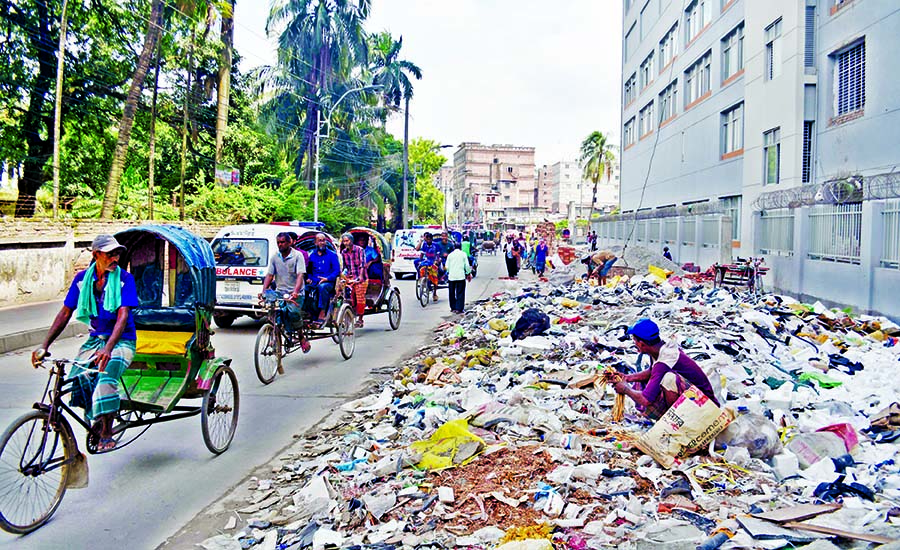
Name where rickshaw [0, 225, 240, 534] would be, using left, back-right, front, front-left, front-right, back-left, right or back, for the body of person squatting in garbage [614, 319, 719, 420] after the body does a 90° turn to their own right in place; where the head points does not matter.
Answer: left

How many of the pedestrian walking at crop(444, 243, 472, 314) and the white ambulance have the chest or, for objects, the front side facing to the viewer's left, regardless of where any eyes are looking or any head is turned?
0

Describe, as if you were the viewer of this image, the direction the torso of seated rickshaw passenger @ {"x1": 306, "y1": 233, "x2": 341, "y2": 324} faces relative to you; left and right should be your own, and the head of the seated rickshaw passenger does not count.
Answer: facing the viewer and to the left of the viewer

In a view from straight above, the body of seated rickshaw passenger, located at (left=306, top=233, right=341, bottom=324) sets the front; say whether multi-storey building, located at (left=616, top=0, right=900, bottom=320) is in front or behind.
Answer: behind

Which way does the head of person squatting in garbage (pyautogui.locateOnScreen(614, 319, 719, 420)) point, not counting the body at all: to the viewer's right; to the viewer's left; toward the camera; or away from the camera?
to the viewer's left

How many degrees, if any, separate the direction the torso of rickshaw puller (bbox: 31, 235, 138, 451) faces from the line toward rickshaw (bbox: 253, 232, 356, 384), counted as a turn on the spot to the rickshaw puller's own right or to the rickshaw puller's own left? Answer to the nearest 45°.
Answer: approximately 180°

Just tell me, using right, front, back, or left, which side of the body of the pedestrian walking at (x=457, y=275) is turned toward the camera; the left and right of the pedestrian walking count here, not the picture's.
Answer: back

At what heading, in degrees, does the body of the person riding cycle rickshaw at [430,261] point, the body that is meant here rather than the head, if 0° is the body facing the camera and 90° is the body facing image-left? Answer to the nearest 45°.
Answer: approximately 45°

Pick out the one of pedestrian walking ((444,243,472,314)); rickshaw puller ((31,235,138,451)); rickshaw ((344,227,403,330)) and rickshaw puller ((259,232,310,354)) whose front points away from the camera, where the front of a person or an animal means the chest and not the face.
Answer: the pedestrian walking

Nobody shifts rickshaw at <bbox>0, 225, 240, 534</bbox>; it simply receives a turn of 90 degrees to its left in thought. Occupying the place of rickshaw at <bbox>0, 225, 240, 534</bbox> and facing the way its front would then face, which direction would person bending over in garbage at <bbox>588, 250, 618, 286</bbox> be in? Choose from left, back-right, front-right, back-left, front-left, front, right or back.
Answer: left

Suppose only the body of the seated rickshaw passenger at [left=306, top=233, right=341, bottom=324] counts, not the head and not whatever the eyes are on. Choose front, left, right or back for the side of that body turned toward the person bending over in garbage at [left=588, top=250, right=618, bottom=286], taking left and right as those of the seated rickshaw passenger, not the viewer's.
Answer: back
